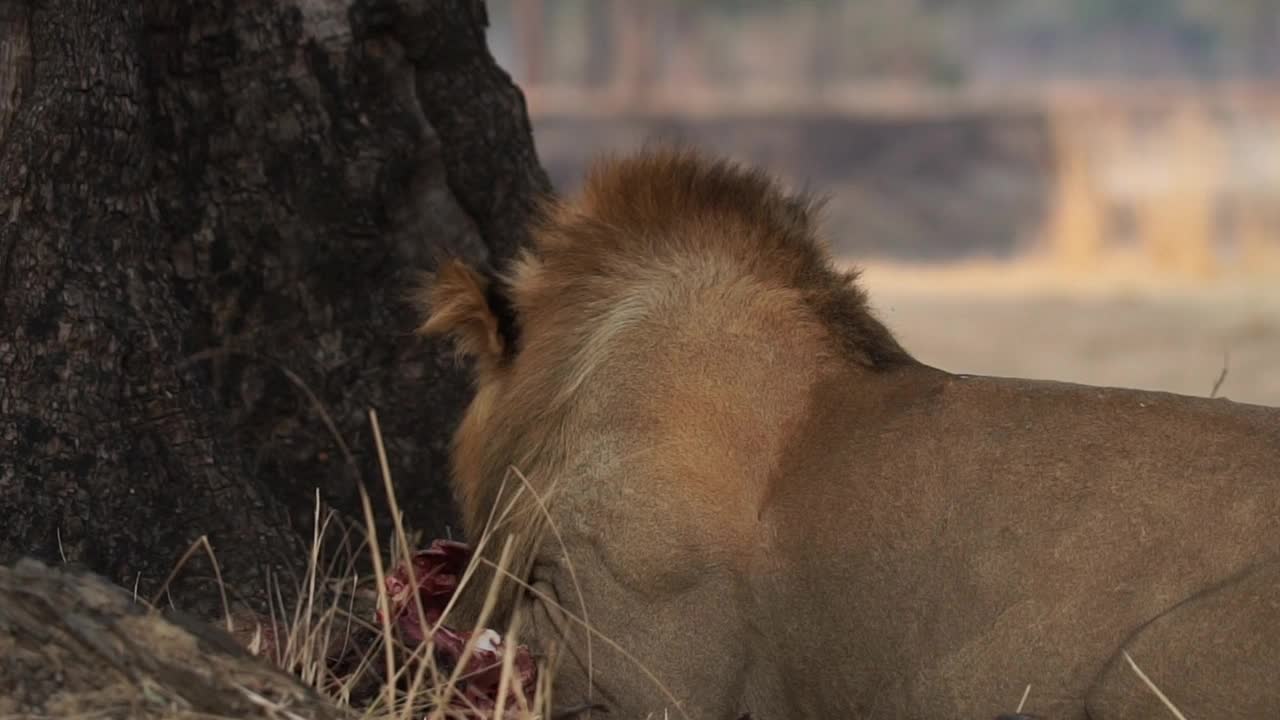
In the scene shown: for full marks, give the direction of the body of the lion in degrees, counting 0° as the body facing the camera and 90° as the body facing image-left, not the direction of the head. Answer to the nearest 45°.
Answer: approximately 90°

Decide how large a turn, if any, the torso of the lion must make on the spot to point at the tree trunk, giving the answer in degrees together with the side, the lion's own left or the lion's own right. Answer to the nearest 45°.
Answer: approximately 45° to the lion's own right
